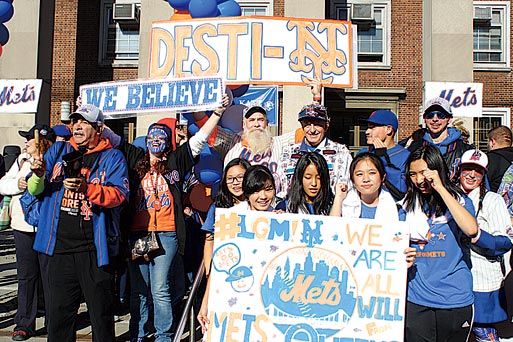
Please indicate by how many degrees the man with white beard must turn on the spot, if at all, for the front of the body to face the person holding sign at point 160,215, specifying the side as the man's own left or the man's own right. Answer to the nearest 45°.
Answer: approximately 90° to the man's own right

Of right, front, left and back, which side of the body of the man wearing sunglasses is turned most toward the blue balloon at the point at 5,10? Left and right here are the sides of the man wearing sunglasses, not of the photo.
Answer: right

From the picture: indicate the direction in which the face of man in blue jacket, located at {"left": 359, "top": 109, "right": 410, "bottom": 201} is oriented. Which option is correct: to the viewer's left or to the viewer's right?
to the viewer's left

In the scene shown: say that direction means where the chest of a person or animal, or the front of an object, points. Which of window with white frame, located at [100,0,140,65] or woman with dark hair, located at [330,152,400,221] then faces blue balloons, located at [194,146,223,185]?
the window with white frame

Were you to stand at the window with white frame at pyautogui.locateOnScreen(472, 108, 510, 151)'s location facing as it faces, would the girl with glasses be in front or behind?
in front

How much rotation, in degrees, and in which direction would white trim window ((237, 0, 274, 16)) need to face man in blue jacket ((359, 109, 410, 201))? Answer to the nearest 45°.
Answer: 0° — it already faces them

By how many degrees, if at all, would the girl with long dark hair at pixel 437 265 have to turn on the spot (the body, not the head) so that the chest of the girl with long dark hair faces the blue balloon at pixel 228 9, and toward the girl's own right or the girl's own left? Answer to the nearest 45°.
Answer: approximately 90° to the girl's own right

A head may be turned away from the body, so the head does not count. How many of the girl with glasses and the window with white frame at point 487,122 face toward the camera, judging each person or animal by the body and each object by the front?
2

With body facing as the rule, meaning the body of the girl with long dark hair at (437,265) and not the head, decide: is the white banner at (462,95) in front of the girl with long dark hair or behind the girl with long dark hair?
behind
